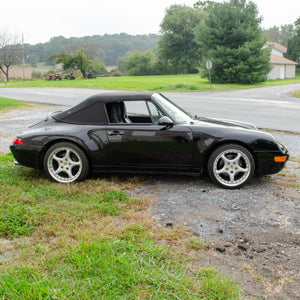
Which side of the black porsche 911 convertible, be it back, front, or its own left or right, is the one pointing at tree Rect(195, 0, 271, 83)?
left

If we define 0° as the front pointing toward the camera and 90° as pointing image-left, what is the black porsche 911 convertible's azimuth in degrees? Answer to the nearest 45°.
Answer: approximately 270°
